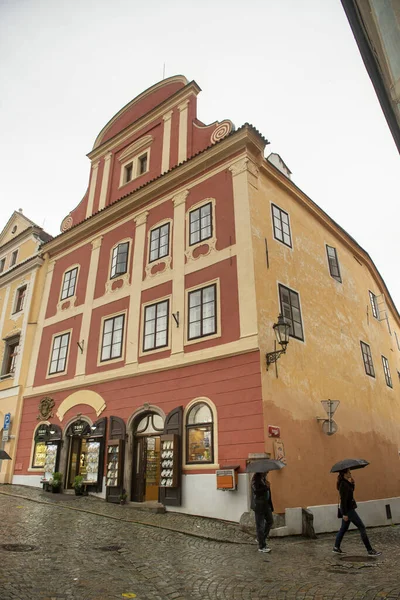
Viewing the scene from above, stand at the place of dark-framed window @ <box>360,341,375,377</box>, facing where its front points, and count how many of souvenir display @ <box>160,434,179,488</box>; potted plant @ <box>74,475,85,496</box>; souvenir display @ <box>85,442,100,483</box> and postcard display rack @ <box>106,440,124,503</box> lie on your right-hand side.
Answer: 4

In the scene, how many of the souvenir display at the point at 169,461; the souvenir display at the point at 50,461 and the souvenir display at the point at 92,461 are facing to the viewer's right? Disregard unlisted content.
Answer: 0

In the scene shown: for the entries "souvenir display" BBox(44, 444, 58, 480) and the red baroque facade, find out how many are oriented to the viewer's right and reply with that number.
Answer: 0

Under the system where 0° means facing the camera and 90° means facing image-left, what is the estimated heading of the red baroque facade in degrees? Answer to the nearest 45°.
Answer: approximately 45°

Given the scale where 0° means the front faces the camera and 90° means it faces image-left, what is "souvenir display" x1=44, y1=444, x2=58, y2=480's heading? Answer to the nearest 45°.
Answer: approximately 45°

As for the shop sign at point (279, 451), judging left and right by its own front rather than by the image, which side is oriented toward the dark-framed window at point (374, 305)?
left

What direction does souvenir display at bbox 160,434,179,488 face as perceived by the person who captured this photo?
facing the viewer and to the left of the viewer

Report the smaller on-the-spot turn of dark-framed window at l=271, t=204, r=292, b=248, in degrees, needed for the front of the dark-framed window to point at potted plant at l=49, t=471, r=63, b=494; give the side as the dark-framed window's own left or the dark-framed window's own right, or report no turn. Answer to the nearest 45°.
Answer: approximately 135° to the dark-framed window's own right

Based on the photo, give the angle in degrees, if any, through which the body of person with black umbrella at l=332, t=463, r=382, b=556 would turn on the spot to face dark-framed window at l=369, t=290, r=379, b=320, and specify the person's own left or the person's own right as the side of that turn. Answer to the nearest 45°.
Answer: approximately 90° to the person's own left

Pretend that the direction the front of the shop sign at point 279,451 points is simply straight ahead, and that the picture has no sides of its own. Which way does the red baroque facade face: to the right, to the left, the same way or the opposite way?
to the right

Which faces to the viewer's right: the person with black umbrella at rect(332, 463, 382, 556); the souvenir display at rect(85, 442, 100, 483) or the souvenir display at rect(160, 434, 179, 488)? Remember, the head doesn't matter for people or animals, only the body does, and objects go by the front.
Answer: the person with black umbrella

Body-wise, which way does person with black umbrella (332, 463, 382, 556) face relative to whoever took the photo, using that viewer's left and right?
facing to the right of the viewer

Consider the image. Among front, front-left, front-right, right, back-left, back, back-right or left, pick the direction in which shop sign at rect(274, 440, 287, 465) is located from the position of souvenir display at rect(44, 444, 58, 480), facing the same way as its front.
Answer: left

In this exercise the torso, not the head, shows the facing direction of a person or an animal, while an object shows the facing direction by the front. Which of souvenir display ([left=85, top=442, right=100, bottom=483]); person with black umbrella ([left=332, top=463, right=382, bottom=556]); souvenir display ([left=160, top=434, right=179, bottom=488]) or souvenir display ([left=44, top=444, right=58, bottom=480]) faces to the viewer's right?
the person with black umbrella
